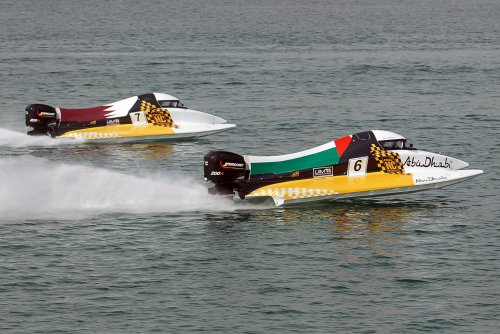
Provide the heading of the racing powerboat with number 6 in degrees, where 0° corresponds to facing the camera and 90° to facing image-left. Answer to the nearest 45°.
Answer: approximately 270°
